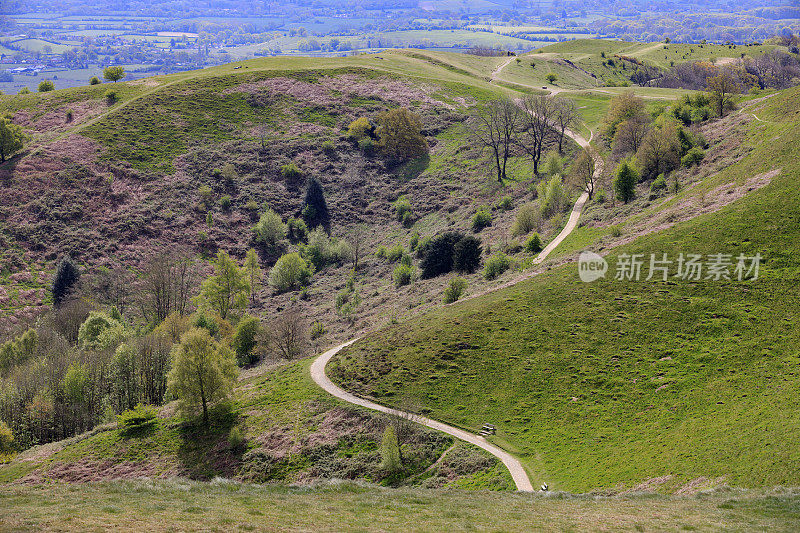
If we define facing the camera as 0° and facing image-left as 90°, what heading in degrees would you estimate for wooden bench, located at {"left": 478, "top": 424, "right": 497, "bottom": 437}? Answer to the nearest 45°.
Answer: approximately 45°

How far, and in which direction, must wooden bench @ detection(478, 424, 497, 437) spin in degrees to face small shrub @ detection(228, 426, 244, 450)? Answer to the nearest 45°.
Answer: approximately 45° to its right
